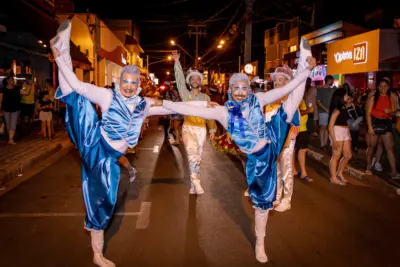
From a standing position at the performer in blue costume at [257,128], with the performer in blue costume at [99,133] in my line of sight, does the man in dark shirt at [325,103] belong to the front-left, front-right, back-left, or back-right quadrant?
back-right

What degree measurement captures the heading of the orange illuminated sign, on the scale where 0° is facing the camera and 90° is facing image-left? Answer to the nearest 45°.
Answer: approximately 45°

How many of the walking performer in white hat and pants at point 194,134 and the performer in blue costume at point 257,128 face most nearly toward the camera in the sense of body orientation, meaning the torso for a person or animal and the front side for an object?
2

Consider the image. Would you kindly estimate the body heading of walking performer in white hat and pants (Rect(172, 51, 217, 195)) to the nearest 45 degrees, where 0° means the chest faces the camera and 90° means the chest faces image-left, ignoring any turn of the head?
approximately 0°

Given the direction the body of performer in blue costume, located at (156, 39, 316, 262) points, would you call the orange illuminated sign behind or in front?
behind

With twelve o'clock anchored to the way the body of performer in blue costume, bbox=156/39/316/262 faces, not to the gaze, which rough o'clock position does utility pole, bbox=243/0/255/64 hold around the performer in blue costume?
The utility pole is roughly at 6 o'clock from the performer in blue costume.

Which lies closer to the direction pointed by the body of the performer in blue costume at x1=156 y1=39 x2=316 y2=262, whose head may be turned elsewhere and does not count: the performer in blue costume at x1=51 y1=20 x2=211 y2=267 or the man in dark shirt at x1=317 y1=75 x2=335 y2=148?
the performer in blue costume

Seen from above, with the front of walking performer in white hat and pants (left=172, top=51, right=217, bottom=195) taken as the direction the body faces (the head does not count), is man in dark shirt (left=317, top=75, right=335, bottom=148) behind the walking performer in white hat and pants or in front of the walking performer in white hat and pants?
behind
